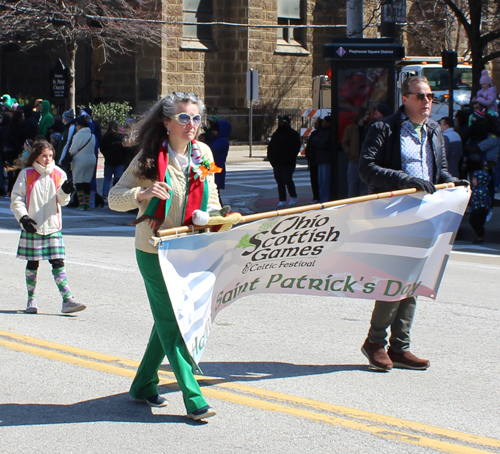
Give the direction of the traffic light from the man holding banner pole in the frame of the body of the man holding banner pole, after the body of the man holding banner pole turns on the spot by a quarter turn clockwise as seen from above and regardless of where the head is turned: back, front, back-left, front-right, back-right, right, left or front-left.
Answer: back-right

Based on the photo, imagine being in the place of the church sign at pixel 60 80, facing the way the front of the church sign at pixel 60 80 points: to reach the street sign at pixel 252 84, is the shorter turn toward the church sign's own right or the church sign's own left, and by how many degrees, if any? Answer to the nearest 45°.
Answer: approximately 90° to the church sign's own left
